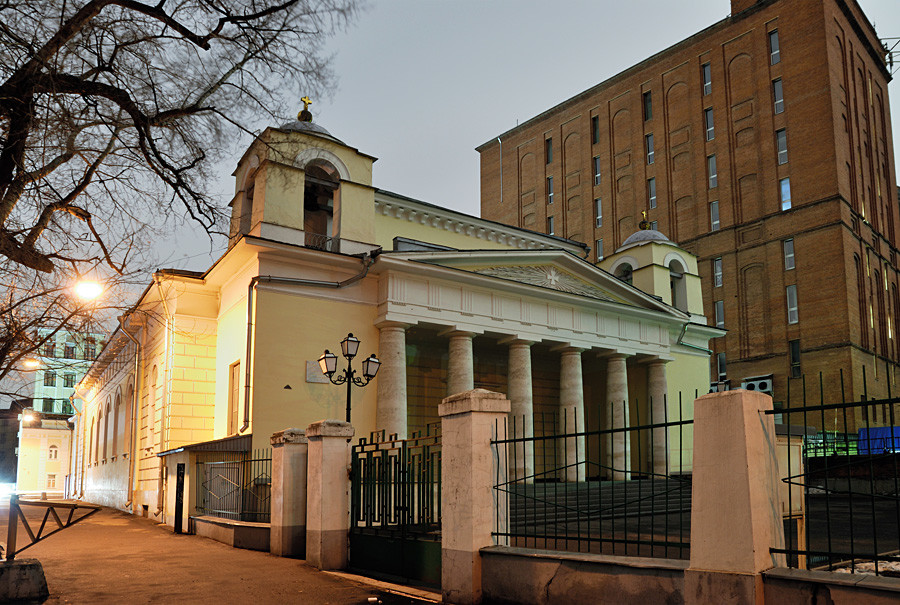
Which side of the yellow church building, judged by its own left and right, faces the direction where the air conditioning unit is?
left

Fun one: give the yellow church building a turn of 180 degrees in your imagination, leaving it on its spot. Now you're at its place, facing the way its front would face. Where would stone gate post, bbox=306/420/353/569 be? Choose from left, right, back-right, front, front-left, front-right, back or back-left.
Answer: back-left

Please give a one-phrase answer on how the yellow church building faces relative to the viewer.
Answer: facing the viewer and to the right of the viewer

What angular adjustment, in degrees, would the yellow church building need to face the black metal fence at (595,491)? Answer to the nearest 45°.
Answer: approximately 45° to its right

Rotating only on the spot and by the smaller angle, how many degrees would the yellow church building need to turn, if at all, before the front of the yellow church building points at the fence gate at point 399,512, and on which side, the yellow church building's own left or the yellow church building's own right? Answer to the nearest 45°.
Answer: approximately 45° to the yellow church building's own right

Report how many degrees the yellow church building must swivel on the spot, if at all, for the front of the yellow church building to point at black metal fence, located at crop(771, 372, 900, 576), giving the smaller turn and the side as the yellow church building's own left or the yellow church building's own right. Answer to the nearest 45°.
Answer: approximately 45° to the yellow church building's own right

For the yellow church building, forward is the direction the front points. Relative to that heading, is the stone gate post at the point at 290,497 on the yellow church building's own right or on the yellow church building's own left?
on the yellow church building's own right

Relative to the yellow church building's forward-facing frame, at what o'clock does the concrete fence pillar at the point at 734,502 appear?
The concrete fence pillar is roughly at 1 o'clock from the yellow church building.
